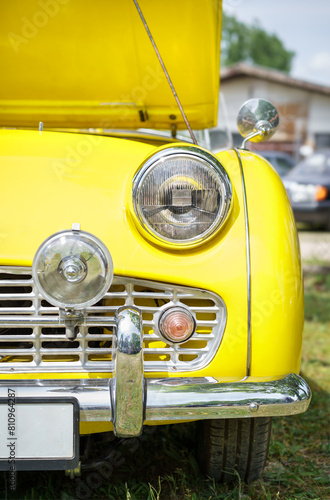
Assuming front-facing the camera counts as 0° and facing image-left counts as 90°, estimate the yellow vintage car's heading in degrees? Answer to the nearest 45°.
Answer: approximately 0°

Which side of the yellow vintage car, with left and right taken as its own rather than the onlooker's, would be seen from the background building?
back
